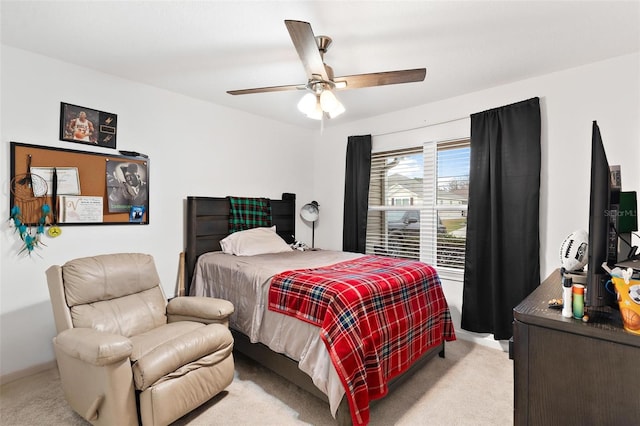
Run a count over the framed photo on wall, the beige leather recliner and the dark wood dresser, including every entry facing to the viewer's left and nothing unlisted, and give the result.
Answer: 1

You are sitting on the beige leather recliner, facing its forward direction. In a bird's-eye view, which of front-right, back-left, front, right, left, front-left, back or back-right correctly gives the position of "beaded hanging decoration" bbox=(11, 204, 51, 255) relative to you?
back

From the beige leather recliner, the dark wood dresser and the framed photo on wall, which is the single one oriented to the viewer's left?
the dark wood dresser

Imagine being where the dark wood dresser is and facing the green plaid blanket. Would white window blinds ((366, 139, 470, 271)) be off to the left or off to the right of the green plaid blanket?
right

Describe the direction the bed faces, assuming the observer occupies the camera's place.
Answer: facing the viewer and to the right of the viewer

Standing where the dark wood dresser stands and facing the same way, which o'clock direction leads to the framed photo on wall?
The framed photo on wall is roughly at 12 o'clock from the dark wood dresser.

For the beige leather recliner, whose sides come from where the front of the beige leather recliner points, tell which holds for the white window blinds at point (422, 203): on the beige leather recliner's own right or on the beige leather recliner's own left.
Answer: on the beige leather recliner's own left

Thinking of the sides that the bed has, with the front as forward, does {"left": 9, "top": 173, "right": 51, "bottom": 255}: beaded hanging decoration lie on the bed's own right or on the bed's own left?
on the bed's own right

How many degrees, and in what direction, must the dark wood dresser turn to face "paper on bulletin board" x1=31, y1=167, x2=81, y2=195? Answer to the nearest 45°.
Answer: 0° — it already faces it

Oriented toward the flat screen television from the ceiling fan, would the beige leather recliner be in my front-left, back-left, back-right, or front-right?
back-right

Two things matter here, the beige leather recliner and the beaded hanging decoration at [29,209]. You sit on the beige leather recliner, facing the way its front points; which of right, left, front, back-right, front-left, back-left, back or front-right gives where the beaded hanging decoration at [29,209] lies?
back

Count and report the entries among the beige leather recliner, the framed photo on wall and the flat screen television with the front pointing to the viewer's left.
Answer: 1

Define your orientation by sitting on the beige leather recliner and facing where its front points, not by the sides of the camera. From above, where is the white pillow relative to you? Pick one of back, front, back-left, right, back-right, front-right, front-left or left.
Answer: left

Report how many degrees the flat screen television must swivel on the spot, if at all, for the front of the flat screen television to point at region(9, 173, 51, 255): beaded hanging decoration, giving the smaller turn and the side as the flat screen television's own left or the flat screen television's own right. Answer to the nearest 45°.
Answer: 0° — it already faces it

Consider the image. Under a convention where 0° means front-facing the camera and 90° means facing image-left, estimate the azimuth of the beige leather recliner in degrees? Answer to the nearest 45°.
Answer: approximately 315°

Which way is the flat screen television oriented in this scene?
to the viewer's left
